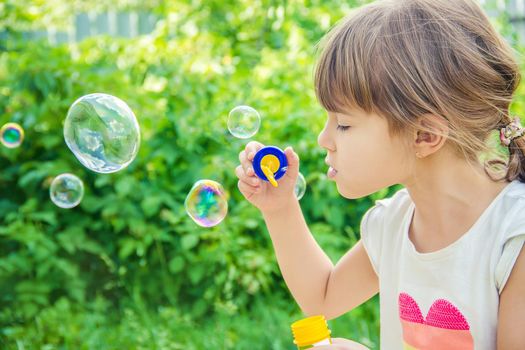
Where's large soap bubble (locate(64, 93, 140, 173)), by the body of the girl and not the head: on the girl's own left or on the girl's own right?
on the girl's own right

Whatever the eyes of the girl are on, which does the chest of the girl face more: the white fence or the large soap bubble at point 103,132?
the large soap bubble

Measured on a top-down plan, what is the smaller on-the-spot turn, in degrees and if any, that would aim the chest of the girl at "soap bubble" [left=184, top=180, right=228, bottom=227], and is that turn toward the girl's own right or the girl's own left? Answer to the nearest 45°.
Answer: approximately 90° to the girl's own right

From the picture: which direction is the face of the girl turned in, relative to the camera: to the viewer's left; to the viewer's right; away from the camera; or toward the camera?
to the viewer's left

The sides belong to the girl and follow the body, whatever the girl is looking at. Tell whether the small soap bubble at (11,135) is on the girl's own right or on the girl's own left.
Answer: on the girl's own right

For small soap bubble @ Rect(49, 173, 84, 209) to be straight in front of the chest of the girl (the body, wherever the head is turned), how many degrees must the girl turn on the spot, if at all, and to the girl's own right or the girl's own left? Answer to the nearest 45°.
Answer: approximately 90° to the girl's own right

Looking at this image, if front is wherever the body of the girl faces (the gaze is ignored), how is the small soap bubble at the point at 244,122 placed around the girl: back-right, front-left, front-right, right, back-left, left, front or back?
right

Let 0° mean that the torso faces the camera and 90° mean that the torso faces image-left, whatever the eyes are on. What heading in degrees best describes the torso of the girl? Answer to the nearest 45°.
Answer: approximately 45°
